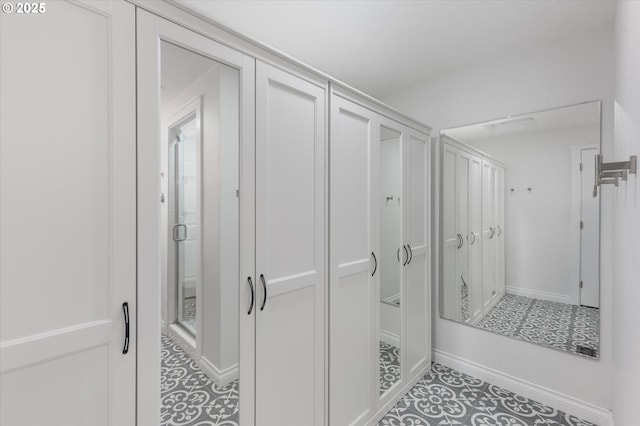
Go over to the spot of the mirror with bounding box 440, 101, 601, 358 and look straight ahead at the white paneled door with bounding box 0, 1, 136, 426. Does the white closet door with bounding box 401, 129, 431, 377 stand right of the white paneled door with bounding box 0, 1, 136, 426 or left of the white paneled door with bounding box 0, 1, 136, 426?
right

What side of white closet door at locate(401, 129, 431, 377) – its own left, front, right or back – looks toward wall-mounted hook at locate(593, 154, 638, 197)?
front

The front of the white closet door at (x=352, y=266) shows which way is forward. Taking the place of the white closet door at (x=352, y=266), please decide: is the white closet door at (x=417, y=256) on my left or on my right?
on my left

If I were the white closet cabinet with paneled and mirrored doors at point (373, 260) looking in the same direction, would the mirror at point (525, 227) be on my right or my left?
on my left

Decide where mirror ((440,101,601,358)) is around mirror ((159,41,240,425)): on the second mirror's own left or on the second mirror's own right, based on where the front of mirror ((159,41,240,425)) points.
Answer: on the second mirror's own left

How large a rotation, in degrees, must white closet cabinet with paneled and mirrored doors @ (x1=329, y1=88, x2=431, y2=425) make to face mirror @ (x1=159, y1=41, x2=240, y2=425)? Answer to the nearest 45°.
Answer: approximately 90° to its right

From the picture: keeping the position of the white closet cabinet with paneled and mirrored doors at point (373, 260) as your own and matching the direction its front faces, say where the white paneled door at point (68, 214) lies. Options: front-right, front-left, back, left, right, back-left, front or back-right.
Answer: right

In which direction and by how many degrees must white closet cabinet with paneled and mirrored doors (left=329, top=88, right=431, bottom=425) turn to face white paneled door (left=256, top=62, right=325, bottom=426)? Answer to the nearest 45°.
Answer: approximately 90° to its right

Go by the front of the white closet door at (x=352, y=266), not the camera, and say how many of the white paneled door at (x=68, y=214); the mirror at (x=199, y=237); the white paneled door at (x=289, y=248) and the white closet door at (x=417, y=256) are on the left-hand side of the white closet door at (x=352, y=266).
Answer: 1

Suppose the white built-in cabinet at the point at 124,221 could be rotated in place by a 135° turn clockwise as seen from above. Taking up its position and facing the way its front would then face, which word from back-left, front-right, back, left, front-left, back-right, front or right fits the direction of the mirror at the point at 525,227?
back

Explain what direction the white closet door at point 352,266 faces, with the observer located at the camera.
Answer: facing the viewer and to the right of the viewer

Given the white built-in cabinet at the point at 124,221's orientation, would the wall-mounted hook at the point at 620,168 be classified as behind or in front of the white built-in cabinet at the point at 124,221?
in front

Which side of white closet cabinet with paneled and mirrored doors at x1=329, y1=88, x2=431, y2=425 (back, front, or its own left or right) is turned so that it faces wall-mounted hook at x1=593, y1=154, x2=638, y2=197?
front

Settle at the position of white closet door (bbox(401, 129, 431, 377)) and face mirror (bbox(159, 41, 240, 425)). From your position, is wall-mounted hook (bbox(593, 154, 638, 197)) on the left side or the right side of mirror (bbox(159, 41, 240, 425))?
left

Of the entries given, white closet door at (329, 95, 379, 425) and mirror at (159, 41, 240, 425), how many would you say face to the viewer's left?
0

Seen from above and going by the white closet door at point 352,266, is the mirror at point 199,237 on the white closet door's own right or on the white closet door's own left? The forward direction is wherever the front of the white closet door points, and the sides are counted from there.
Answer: on the white closet door's own right
